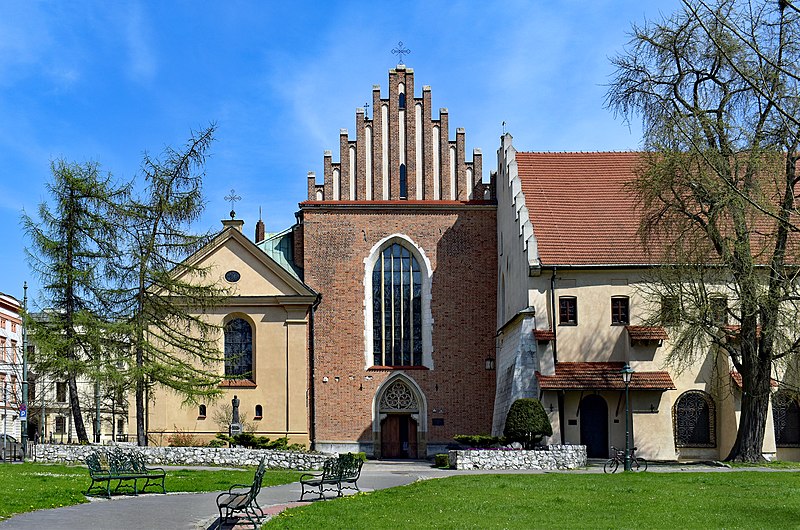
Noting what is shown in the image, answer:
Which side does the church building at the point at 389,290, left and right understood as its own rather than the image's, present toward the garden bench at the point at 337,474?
front

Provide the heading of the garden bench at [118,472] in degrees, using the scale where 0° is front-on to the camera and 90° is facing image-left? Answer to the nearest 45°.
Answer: approximately 315°

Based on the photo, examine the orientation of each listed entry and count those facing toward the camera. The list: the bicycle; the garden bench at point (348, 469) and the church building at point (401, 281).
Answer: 2

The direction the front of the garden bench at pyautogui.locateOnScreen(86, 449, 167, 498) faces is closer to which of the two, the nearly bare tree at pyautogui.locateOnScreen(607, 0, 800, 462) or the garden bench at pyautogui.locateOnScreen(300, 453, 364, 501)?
the garden bench

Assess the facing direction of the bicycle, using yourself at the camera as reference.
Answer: facing to the left of the viewer

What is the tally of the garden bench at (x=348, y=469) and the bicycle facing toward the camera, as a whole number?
1

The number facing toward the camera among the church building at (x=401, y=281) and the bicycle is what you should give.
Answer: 1

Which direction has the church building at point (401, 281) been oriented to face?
toward the camera
